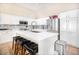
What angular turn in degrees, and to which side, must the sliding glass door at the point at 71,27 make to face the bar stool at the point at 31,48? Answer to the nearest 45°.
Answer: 0° — it already faces it

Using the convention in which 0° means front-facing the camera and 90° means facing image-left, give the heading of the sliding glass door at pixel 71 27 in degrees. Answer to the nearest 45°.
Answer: approximately 90°

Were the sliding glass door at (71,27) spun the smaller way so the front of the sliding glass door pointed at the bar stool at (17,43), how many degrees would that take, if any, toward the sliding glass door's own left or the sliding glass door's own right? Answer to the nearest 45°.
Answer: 0° — it already faces it
